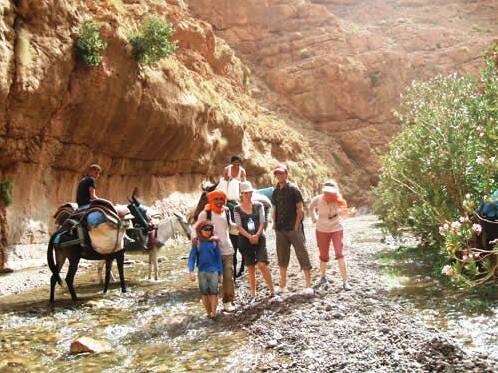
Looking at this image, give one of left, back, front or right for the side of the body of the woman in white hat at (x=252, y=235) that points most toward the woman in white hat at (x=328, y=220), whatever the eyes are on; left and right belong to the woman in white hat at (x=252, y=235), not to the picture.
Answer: left

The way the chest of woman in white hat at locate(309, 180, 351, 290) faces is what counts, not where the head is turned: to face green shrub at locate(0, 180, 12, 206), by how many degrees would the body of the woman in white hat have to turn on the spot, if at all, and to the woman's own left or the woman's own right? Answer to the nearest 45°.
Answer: approximately 135° to the woman's own right

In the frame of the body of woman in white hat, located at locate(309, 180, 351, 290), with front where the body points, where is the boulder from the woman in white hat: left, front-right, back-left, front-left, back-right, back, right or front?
front-right

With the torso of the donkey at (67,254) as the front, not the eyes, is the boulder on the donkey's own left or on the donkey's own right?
on the donkey's own right

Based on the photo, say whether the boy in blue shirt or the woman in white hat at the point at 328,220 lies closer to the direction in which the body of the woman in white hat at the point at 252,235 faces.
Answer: the boy in blue shirt

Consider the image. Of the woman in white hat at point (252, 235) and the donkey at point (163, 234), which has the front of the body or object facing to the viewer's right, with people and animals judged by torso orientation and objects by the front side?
the donkey

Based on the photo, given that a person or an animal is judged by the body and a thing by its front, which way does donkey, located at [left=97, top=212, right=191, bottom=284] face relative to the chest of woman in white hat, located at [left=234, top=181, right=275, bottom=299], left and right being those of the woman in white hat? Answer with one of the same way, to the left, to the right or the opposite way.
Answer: to the left

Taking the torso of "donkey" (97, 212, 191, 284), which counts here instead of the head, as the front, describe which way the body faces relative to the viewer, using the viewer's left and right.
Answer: facing to the right of the viewer

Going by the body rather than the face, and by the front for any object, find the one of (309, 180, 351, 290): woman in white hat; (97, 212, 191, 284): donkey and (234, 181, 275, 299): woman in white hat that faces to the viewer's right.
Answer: the donkey

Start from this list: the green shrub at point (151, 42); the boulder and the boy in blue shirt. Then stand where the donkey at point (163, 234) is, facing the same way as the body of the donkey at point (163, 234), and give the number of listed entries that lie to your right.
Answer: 2
